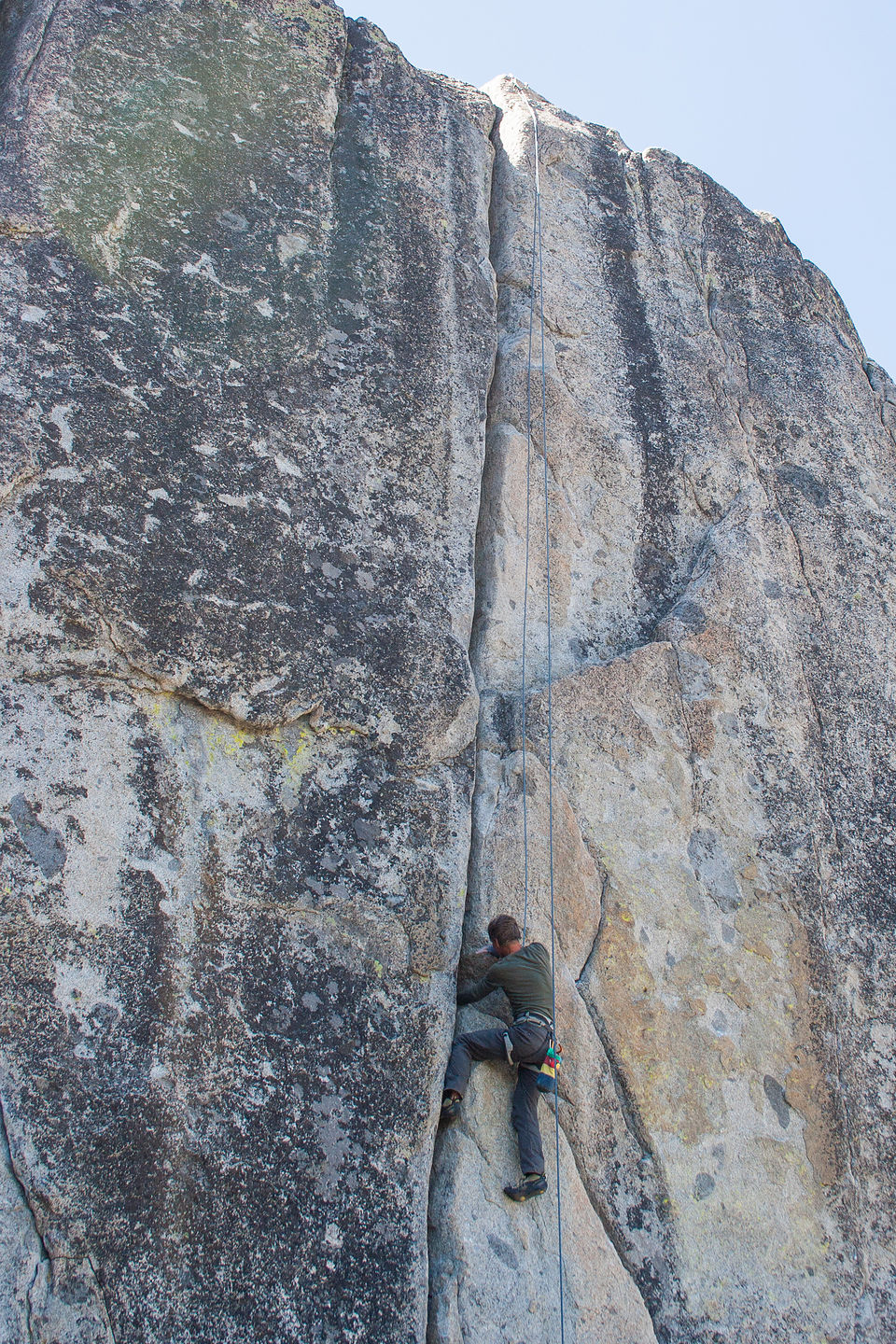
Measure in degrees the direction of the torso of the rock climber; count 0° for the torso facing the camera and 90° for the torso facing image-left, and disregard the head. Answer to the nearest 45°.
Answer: approximately 135°

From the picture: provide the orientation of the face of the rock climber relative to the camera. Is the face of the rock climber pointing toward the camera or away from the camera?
away from the camera
